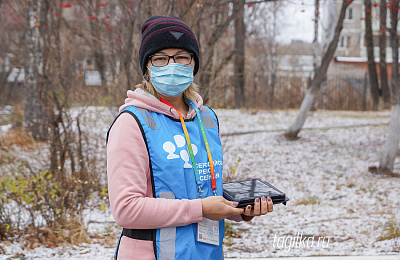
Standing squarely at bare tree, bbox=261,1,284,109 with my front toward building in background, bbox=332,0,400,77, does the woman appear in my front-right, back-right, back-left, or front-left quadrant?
back-right

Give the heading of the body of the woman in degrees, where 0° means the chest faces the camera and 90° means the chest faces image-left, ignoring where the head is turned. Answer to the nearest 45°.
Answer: approximately 315°

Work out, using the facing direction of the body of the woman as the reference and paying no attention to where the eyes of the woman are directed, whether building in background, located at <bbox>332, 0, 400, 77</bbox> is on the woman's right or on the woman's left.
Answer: on the woman's left

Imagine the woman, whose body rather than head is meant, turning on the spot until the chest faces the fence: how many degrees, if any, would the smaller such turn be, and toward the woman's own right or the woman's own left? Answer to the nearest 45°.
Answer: approximately 135° to the woman's own left

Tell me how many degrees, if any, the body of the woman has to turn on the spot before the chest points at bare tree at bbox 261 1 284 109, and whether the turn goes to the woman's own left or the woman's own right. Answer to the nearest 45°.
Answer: approximately 135° to the woman's own left
